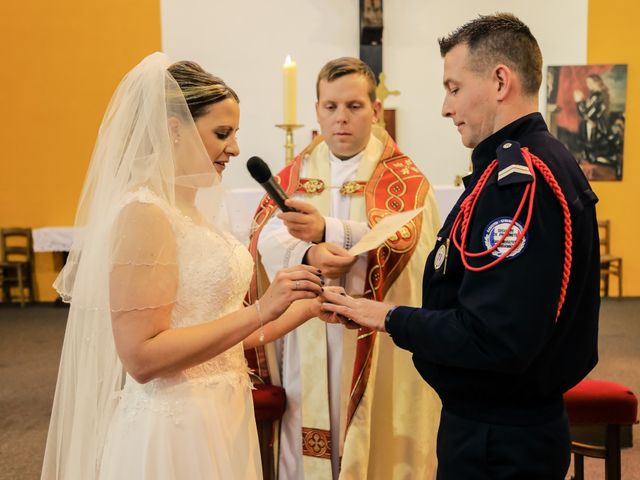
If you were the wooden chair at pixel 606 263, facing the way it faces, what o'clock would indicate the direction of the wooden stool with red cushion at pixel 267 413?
the wooden stool with red cushion at pixel 267 413 is roughly at 2 o'clock from the wooden chair at pixel 606 263.

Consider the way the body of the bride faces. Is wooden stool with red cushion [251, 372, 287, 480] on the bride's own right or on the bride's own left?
on the bride's own left

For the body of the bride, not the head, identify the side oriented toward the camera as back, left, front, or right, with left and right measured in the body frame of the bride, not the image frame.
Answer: right

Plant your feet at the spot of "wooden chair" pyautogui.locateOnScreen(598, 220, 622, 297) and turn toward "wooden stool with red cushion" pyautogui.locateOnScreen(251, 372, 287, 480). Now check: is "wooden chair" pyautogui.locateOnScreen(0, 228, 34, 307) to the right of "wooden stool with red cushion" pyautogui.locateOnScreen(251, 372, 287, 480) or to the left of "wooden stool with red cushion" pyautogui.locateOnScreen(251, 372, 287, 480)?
right

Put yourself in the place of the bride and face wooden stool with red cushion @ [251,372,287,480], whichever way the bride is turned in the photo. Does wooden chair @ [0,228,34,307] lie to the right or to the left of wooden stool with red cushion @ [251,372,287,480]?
left

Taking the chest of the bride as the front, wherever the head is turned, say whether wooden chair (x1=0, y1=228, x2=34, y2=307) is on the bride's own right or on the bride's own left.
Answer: on the bride's own left
